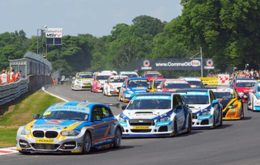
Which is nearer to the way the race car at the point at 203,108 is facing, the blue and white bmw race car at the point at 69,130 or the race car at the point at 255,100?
the blue and white bmw race car

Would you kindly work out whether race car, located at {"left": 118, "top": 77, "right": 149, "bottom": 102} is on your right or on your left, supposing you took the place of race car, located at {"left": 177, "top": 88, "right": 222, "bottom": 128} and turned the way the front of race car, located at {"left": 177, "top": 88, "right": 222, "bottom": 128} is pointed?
on your right

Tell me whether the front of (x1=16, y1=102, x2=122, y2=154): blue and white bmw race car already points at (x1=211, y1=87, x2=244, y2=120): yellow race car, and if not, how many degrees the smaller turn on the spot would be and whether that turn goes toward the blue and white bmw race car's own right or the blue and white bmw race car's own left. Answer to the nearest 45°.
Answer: approximately 180°

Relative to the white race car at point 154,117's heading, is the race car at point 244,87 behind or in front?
behind

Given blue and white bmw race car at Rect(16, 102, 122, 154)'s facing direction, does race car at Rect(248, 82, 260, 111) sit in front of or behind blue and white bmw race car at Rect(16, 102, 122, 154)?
behind

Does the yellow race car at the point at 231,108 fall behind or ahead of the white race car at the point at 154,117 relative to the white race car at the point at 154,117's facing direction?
behind

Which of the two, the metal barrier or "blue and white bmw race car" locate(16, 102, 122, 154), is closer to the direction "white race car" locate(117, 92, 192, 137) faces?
the blue and white bmw race car

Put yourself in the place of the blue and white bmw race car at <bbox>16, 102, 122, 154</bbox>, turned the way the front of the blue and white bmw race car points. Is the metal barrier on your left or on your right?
on your right

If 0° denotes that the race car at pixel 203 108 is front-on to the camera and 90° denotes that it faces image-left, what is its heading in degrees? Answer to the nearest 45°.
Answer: approximately 45°
